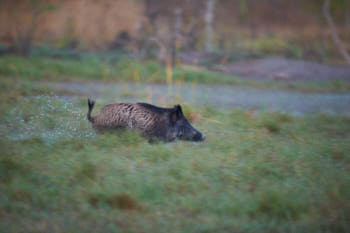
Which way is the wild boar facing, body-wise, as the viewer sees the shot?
to the viewer's right
